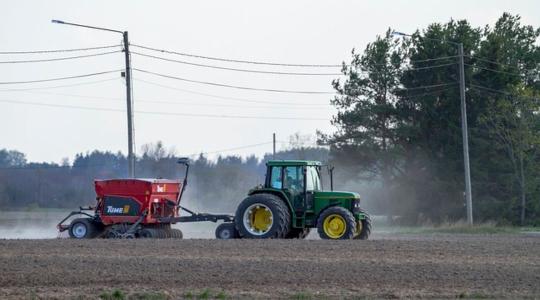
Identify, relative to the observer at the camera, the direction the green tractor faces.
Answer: facing the viewer and to the right of the viewer
